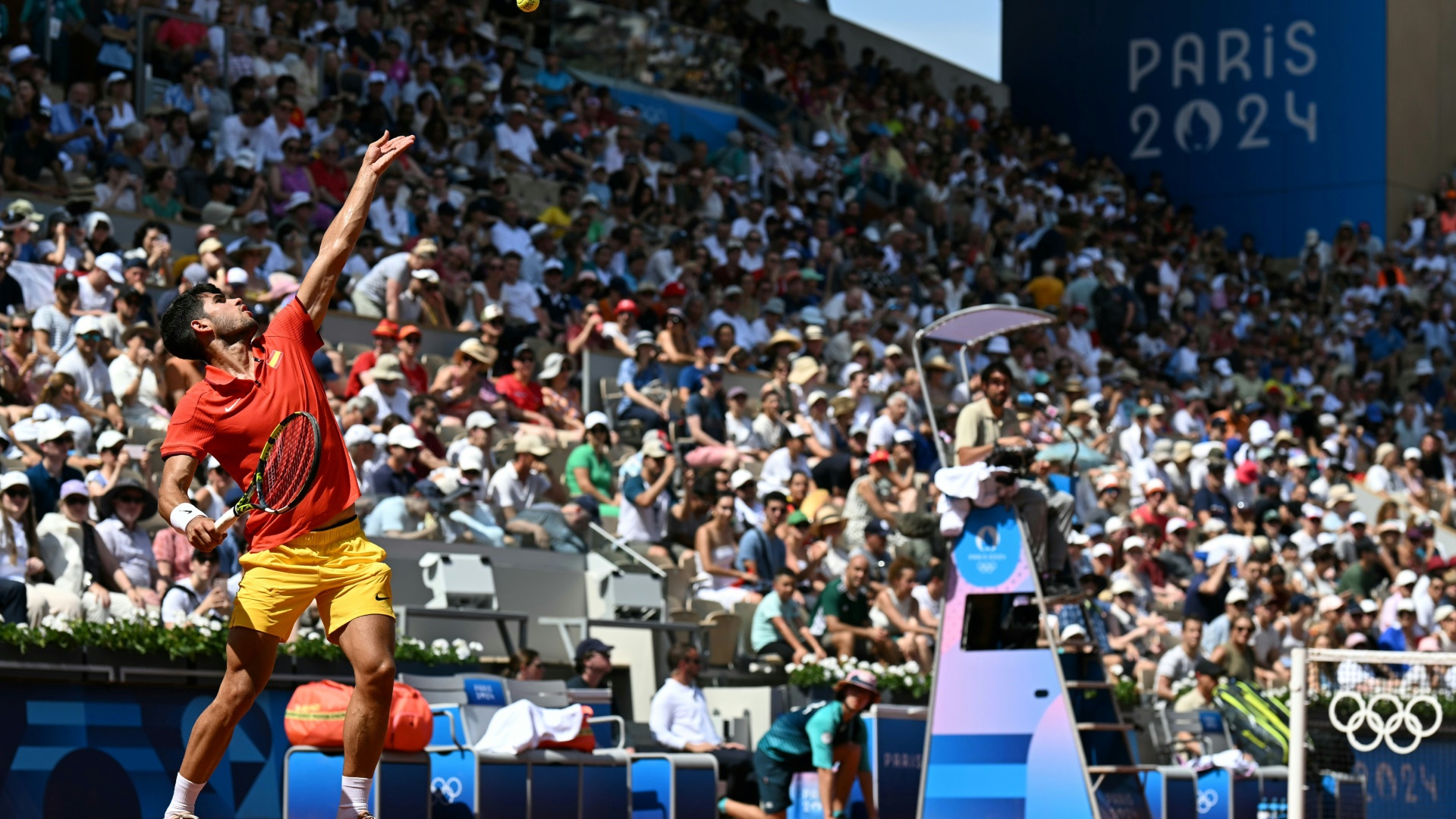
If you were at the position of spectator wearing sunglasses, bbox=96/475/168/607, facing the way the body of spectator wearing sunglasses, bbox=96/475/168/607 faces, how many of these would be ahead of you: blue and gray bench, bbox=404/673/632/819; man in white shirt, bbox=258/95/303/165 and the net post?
2

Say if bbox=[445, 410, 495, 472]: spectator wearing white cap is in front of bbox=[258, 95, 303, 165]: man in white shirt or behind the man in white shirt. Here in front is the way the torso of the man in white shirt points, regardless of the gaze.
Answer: in front

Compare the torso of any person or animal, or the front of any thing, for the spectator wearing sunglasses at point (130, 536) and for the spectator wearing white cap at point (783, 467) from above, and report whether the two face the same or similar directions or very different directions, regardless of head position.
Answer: same or similar directions

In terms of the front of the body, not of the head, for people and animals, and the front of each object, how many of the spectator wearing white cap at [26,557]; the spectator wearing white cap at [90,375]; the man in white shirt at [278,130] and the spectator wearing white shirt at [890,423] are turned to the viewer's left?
0

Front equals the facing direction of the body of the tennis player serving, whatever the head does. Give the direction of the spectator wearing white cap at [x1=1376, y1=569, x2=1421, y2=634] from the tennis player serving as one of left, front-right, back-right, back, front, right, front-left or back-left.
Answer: left

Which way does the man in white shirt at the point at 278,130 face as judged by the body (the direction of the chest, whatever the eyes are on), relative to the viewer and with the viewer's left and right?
facing the viewer and to the right of the viewer

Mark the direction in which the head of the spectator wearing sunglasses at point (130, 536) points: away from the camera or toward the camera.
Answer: toward the camera

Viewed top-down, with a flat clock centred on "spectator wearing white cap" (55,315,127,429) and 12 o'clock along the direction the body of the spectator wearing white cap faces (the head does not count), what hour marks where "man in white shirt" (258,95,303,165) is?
The man in white shirt is roughly at 8 o'clock from the spectator wearing white cap.

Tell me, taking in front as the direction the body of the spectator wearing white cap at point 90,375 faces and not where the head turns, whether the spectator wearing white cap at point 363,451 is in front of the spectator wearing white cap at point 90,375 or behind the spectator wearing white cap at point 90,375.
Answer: in front

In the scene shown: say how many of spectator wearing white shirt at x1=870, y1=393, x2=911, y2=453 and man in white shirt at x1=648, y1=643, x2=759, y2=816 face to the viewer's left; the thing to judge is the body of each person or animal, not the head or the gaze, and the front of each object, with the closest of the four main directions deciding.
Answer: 0

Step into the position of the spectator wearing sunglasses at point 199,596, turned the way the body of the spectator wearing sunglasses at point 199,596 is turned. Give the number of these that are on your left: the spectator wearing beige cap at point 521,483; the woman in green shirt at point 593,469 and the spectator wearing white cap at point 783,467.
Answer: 3

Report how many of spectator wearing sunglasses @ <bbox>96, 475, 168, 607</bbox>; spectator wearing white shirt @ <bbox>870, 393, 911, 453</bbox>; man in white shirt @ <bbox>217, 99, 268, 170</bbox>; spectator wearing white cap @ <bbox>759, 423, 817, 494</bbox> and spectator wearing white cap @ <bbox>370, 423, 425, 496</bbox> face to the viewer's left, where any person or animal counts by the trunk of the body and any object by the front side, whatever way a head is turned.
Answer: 0

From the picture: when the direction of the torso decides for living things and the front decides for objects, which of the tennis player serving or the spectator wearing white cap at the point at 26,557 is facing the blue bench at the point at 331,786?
the spectator wearing white cap

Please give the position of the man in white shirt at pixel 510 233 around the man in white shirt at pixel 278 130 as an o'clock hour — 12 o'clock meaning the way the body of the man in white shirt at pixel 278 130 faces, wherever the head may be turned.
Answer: the man in white shirt at pixel 510 233 is roughly at 10 o'clock from the man in white shirt at pixel 278 130.

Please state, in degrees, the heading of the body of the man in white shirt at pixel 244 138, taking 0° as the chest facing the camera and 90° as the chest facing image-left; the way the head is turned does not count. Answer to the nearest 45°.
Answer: approximately 315°
